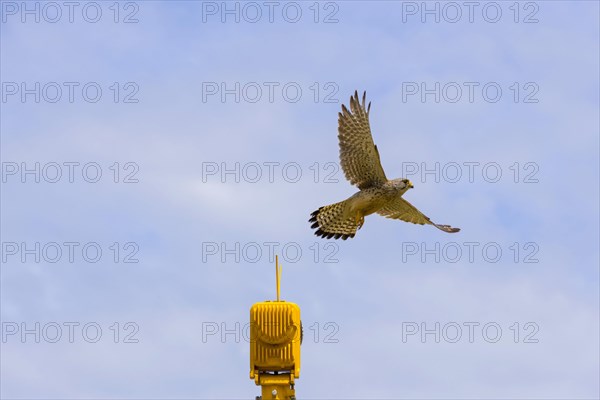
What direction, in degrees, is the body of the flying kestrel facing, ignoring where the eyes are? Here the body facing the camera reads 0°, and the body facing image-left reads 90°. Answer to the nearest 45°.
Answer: approximately 270°

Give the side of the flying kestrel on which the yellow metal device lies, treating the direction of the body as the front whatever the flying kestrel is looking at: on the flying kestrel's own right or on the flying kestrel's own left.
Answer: on the flying kestrel's own right
